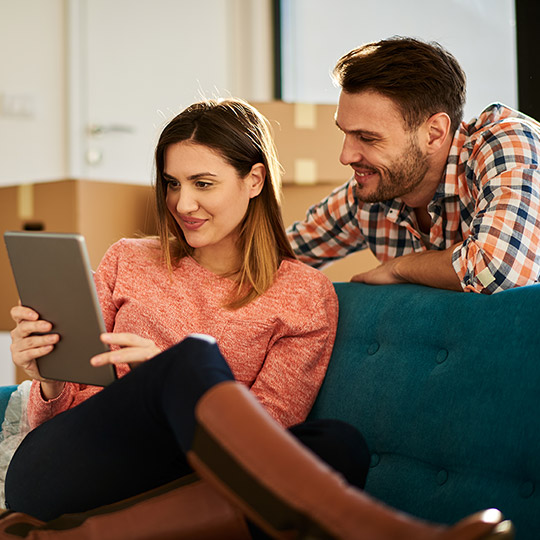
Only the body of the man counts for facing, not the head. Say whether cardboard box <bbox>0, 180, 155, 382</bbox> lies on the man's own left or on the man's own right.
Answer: on the man's own right

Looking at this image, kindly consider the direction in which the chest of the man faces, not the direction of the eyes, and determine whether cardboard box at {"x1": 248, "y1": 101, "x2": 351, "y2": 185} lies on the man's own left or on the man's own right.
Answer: on the man's own right

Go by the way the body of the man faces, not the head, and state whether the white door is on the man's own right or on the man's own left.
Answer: on the man's own right

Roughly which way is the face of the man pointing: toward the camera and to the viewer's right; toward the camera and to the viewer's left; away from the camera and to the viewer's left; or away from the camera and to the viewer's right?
toward the camera and to the viewer's left

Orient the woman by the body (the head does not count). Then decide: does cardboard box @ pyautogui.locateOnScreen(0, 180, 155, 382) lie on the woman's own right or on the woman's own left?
on the woman's own right

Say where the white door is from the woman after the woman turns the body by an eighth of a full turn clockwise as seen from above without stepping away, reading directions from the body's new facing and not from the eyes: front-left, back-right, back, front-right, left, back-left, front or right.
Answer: right

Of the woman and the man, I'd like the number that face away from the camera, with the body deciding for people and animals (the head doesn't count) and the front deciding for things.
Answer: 0
